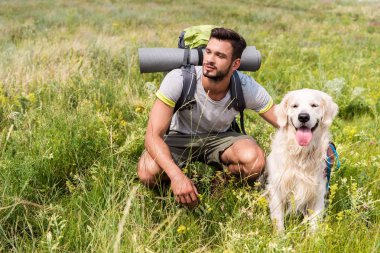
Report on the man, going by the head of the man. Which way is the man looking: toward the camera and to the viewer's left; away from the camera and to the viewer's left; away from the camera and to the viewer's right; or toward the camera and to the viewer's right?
toward the camera and to the viewer's left

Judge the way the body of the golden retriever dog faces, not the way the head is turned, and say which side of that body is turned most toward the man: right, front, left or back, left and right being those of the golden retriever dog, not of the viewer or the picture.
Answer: right

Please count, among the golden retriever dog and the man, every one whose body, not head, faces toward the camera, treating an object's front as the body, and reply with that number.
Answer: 2

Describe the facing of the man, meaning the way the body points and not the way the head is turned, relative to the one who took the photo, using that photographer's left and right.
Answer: facing the viewer

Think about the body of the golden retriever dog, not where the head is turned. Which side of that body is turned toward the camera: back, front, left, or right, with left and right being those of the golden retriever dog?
front

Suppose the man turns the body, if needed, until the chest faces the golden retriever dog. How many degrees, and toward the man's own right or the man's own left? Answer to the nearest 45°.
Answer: approximately 45° to the man's own left

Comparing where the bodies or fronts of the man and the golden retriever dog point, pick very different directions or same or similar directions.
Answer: same or similar directions
